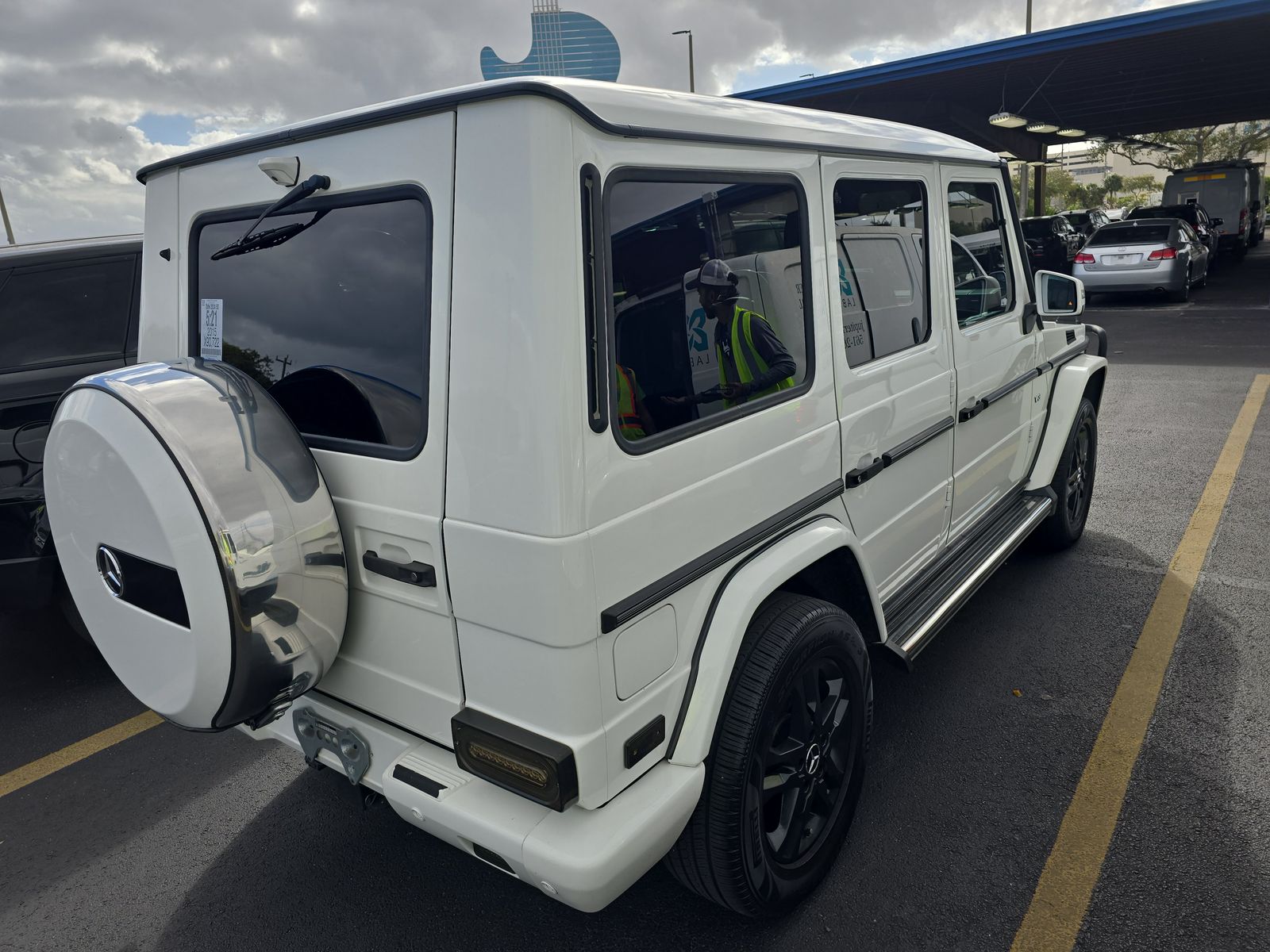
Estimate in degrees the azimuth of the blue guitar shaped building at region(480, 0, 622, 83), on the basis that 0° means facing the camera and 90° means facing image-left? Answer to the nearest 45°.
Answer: approximately 0°

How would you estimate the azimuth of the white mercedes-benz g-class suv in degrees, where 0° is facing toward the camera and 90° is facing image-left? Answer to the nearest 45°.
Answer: approximately 225°

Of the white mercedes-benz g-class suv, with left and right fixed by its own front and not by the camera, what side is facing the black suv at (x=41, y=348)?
left

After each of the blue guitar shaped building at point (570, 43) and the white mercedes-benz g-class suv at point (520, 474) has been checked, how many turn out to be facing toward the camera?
1

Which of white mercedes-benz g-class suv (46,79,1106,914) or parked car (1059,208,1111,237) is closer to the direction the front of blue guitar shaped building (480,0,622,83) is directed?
the white mercedes-benz g-class suv

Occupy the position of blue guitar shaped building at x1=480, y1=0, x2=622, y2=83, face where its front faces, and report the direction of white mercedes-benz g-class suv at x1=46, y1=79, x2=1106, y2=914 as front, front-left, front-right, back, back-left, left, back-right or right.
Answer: front
